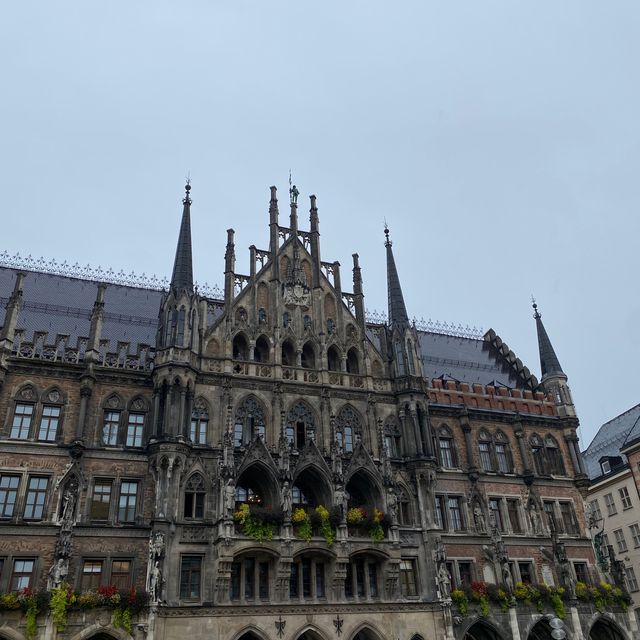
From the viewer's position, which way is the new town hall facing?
facing the viewer
